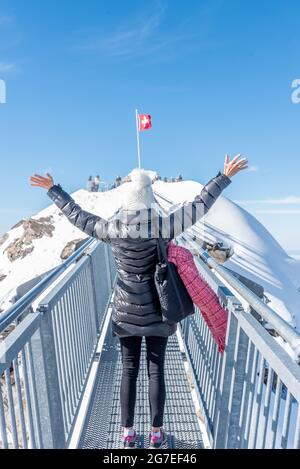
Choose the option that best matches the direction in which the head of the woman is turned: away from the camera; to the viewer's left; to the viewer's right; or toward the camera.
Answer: away from the camera

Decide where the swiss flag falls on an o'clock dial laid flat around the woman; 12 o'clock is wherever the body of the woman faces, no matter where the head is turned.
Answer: The swiss flag is roughly at 12 o'clock from the woman.

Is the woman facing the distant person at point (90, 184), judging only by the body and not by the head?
yes

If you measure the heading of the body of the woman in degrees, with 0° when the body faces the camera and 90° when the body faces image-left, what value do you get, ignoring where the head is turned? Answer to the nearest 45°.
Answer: approximately 180°

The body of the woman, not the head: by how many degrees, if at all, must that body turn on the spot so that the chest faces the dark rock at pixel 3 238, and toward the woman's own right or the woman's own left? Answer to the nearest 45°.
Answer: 0° — they already face it
